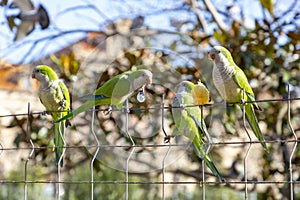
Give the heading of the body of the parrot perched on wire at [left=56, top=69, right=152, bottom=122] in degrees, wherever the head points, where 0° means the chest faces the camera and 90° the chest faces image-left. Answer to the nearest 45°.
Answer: approximately 270°
